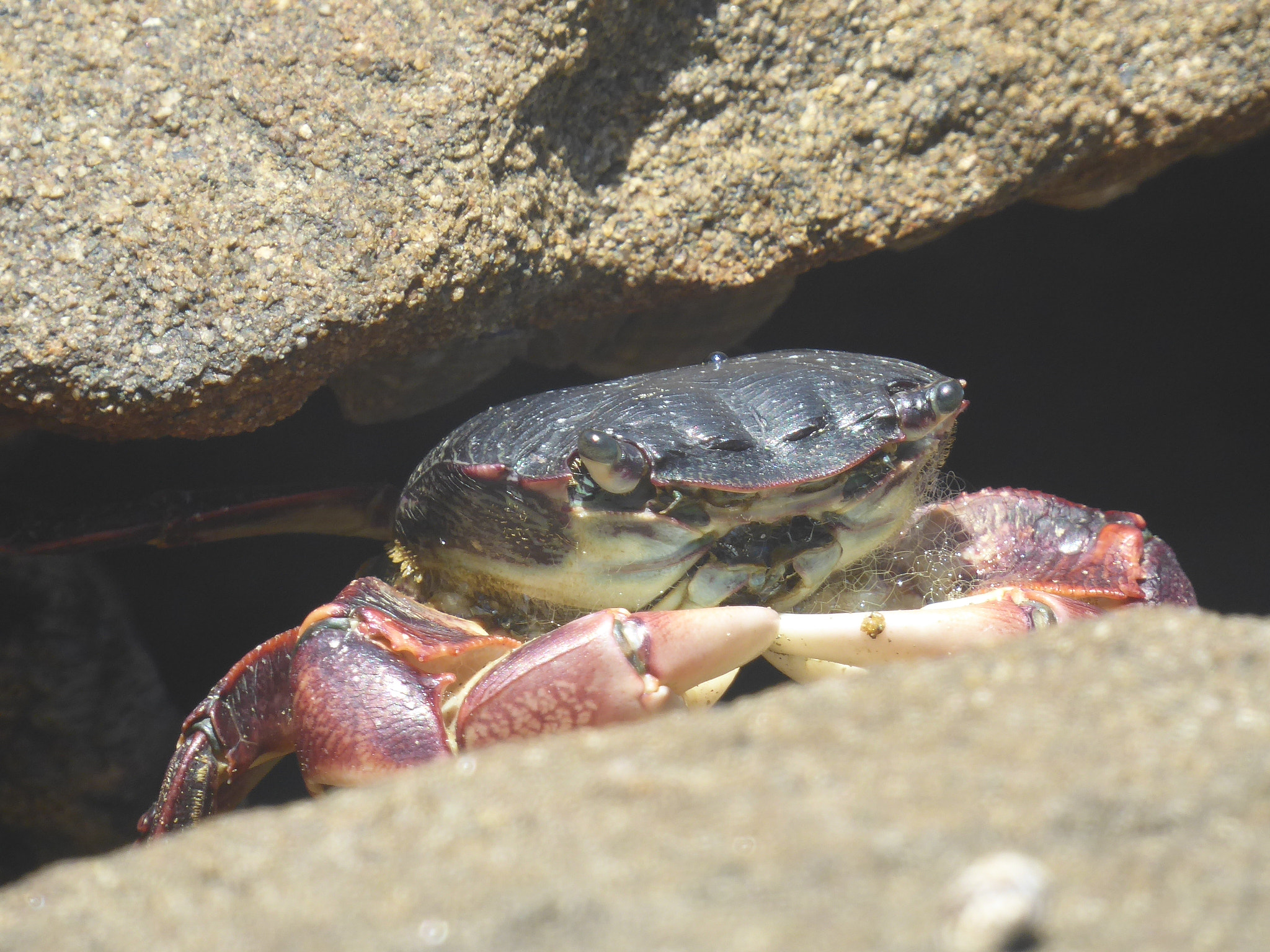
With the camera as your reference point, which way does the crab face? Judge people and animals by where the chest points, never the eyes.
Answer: facing the viewer and to the right of the viewer
